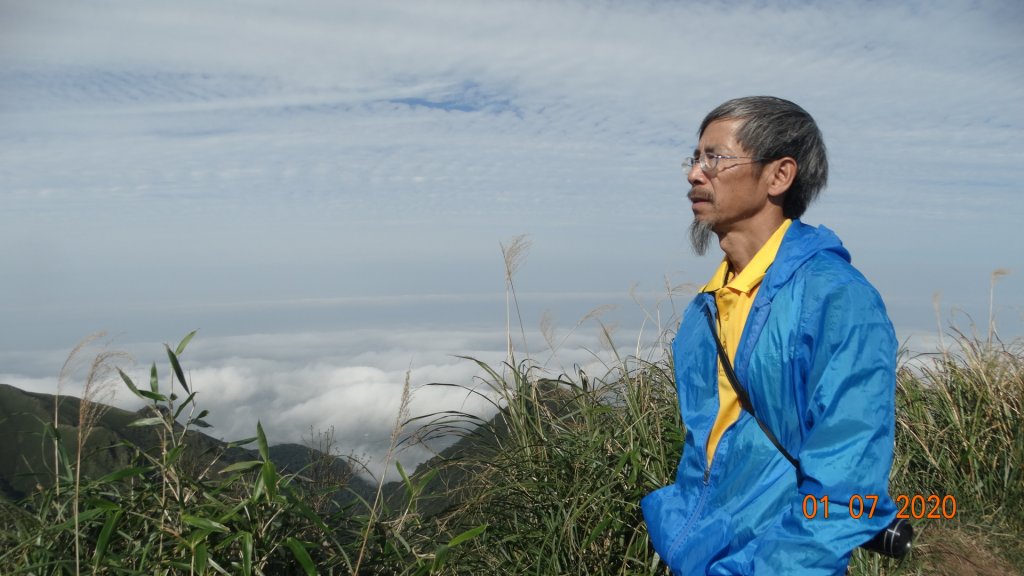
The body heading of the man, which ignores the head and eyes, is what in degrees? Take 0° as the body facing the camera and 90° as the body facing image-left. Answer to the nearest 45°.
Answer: approximately 45°
